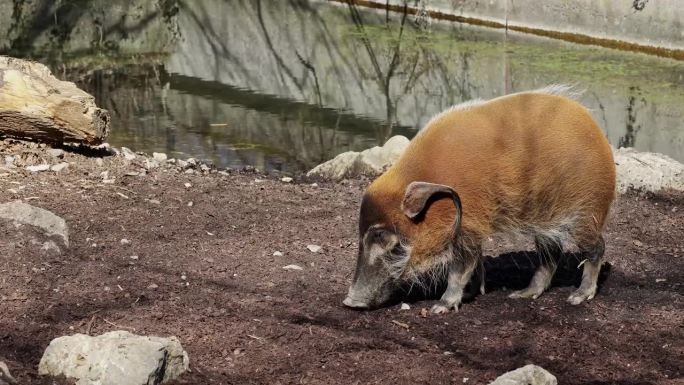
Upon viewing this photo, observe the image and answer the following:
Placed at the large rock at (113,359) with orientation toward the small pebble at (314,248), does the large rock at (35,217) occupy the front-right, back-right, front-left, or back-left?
front-left

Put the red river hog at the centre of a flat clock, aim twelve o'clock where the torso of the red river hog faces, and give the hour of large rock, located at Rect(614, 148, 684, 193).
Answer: The large rock is roughly at 4 o'clock from the red river hog.

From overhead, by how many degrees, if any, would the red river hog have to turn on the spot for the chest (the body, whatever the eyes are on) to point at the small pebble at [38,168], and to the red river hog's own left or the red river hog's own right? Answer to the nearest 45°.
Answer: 0° — it already faces it

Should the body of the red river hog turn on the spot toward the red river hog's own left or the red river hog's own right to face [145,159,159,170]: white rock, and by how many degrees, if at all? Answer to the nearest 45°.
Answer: approximately 45° to the red river hog's own right

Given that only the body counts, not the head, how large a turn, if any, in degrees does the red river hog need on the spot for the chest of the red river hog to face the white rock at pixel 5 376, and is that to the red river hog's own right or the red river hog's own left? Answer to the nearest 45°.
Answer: approximately 45° to the red river hog's own left

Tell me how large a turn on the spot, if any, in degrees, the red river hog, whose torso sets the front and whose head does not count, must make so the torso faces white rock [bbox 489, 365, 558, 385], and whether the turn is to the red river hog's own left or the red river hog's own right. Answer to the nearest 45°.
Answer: approximately 90° to the red river hog's own left

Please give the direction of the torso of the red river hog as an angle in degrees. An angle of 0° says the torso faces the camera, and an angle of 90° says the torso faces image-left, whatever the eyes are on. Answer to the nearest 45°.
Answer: approximately 90°

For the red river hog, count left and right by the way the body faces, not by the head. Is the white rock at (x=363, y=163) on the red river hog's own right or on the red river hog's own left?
on the red river hog's own right

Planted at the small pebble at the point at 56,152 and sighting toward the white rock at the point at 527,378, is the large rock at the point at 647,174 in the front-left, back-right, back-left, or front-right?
front-left

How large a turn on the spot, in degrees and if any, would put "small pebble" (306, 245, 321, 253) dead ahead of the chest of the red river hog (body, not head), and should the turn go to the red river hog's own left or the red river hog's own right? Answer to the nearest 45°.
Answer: approximately 45° to the red river hog's own right

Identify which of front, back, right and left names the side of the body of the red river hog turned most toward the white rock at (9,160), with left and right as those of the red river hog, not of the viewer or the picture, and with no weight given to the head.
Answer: front

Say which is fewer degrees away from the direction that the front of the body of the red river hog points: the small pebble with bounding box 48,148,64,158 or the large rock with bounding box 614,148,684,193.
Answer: the small pebble

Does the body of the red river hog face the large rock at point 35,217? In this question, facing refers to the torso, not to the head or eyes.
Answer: yes
